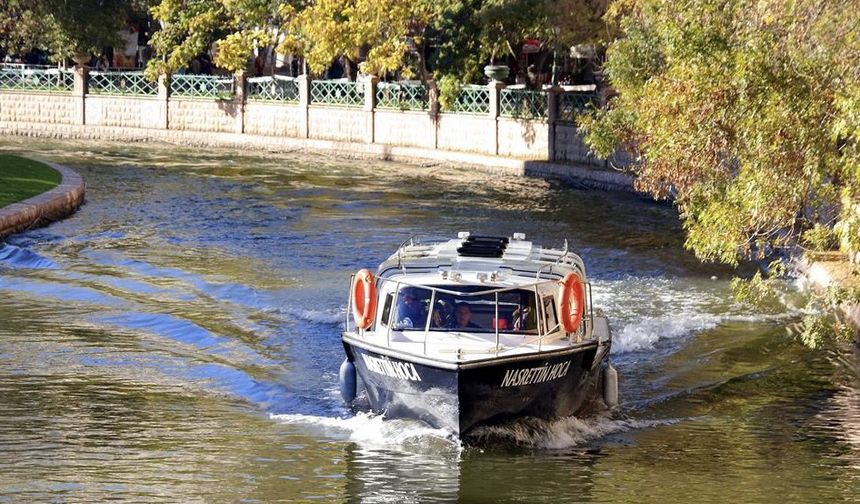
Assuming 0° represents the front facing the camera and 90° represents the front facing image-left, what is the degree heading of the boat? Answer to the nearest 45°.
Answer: approximately 0°

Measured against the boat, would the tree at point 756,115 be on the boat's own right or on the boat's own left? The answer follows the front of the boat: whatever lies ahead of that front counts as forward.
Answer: on the boat's own left
